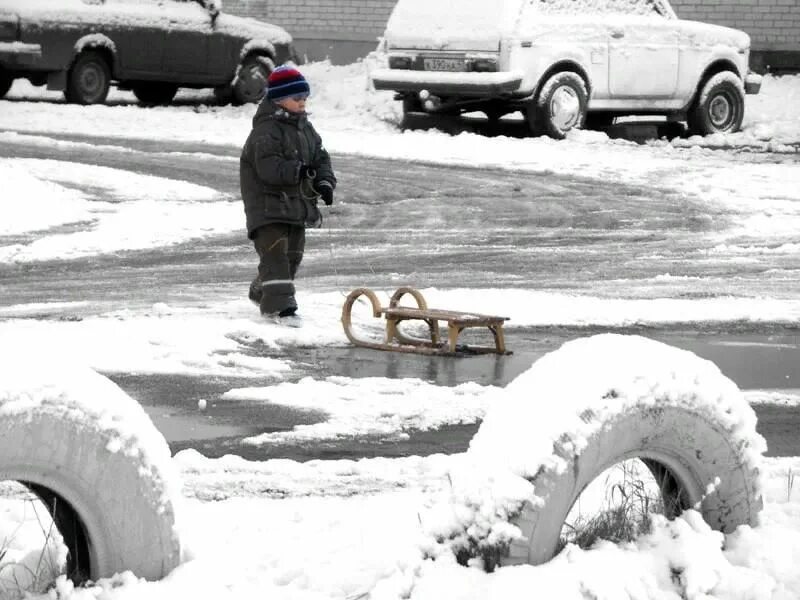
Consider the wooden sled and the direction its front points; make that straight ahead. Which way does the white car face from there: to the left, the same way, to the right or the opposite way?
to the right

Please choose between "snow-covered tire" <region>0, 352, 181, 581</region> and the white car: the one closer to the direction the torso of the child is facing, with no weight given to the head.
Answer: the snow-covered tire

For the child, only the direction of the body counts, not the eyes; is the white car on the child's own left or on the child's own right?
on the child's own left

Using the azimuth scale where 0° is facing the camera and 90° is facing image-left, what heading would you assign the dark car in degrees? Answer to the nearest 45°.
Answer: approximately 225°

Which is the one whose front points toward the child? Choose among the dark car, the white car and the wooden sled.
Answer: the wooden sled

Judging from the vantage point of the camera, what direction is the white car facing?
facing away from the viewer and to the right of the viewer

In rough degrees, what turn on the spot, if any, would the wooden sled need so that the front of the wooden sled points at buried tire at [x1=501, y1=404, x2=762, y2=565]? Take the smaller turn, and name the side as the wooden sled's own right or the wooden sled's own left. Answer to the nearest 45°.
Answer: approximately 135° to the wooden sled's own left

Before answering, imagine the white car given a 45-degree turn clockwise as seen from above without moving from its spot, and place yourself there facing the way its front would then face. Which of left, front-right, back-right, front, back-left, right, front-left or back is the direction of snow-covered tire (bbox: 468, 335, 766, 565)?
right

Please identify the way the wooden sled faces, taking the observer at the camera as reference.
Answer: facing away from the viewer and to the left of the viewer

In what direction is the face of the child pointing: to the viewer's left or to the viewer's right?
to the viewer's right

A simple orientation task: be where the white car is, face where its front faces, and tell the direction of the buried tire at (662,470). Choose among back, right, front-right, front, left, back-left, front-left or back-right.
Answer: back-right

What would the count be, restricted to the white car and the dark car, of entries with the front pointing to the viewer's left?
0
